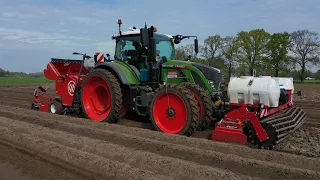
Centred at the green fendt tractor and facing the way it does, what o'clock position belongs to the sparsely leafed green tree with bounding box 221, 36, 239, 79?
The sparsely leafed green tree is roughly at 8 o'clock from the green fendt tractor.
